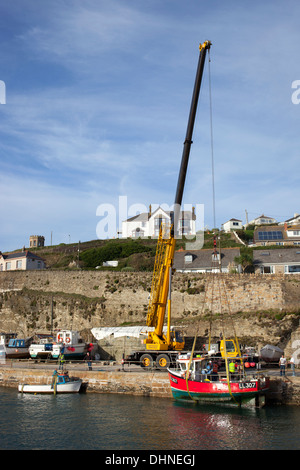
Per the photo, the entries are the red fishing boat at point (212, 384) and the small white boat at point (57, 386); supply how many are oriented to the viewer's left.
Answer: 1

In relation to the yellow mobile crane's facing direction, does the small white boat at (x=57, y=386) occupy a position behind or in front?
behind

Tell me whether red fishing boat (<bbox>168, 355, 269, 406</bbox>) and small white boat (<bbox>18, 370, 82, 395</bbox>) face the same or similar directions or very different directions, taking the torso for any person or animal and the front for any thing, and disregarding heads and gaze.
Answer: very different directions

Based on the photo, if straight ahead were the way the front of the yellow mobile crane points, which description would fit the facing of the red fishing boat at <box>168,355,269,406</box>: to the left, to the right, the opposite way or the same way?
the opposite way

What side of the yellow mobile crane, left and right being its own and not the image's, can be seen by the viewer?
right
